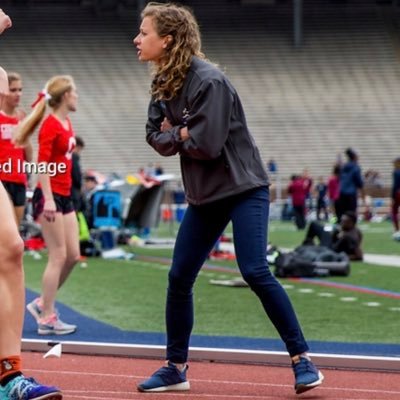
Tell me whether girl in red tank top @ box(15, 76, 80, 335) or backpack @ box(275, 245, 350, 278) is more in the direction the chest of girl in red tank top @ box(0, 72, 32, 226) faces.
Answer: the girl in red tank top

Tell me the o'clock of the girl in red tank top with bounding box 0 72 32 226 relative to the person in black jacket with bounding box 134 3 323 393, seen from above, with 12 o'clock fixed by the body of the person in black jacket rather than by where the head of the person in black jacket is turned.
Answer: The girl in red tank top is roughly at 2 o'clock from the person in black jacket.

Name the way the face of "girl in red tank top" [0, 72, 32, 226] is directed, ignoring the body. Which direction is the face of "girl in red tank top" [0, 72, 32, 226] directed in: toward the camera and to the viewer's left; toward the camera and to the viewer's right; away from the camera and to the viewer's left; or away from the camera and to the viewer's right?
toward the camera and to the viewer's right

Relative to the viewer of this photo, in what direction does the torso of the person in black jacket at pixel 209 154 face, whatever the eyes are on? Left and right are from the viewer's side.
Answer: facing to the left of the viewer
